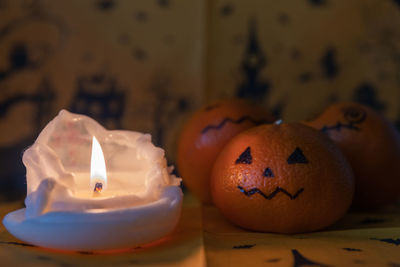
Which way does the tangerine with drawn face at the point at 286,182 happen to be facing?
toward the camera

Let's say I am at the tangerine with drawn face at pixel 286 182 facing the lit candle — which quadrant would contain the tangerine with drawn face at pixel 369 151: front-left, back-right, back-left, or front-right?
back-right

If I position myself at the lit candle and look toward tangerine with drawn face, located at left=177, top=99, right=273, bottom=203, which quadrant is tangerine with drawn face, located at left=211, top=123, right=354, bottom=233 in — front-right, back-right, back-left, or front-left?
front-right

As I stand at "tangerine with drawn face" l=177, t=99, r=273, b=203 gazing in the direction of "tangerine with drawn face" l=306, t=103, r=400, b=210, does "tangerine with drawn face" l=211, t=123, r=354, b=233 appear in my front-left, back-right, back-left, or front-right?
front-right
